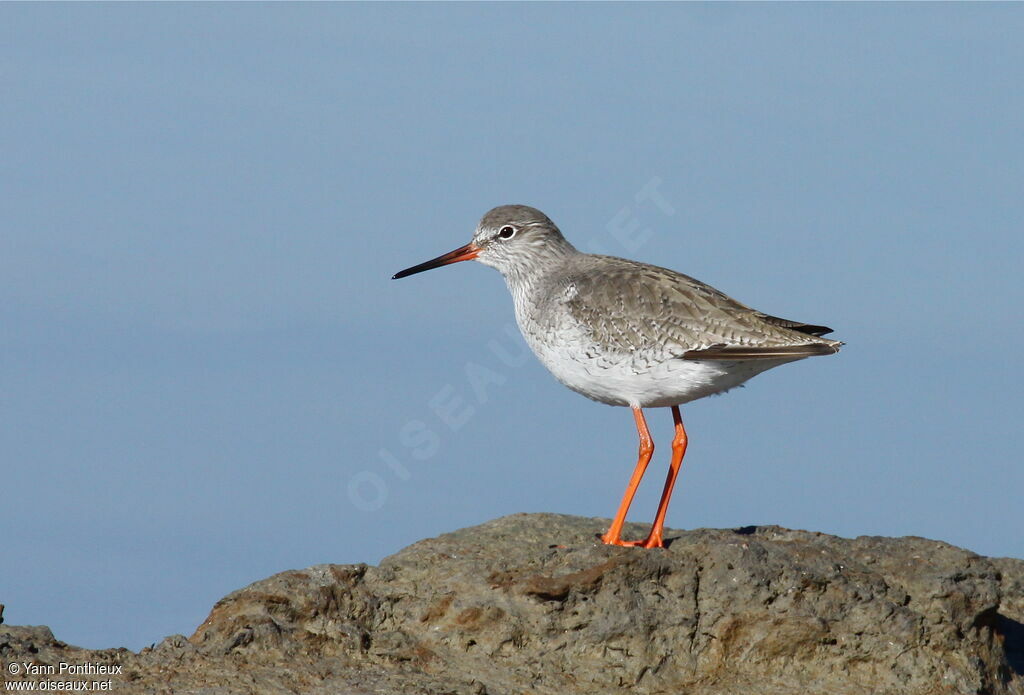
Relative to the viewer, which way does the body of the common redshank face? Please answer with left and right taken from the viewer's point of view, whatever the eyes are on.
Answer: facing to the left of the viewer
